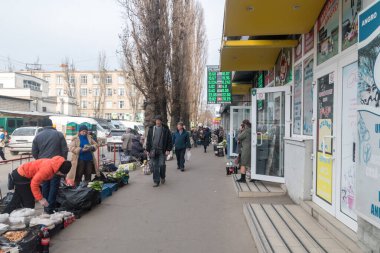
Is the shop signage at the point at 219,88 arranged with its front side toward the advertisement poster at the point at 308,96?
yes

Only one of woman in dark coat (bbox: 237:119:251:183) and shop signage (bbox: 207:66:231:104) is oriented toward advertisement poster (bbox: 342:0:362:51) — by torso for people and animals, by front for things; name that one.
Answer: the shop signage

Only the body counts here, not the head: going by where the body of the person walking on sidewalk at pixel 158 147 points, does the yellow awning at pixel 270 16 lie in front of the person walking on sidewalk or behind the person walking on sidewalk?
in front

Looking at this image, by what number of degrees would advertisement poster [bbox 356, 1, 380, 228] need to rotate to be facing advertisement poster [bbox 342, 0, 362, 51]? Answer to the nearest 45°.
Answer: approximately 135° to its right

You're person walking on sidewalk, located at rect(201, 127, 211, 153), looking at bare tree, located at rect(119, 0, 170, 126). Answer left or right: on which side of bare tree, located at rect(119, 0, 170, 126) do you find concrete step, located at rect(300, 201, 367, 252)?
left

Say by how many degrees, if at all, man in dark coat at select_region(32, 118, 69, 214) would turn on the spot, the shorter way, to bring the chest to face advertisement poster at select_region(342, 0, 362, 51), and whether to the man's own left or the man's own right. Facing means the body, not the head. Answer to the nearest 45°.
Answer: approximately 135° to the man's own right

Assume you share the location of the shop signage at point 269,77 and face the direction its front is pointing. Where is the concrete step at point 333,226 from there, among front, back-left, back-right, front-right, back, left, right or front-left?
front-left
